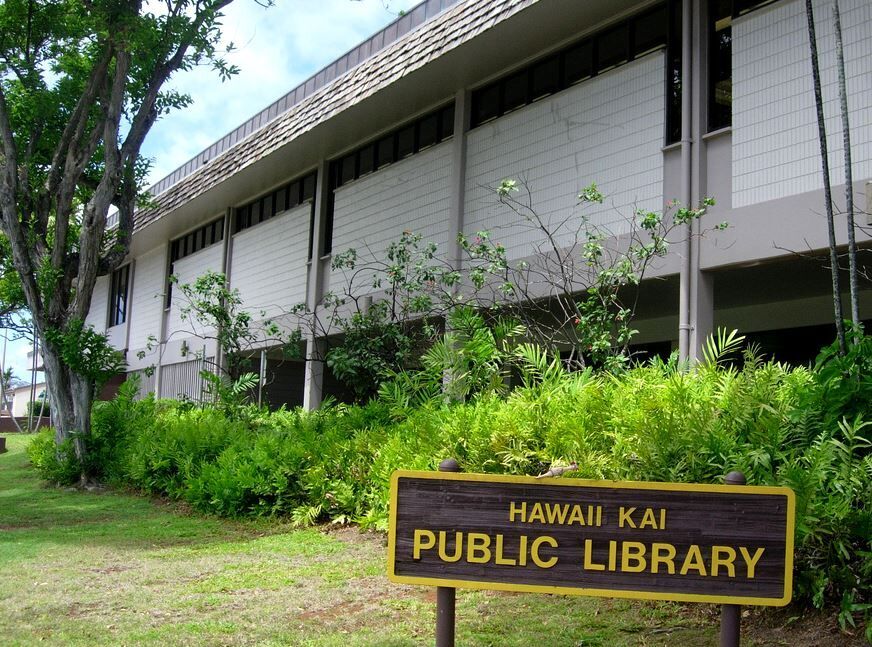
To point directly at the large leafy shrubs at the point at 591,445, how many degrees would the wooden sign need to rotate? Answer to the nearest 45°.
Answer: approximately 180°

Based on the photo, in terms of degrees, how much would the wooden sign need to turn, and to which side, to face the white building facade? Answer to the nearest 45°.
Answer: approximately 180°

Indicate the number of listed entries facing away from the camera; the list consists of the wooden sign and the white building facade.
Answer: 0

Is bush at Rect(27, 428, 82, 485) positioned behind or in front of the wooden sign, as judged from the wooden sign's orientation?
behind

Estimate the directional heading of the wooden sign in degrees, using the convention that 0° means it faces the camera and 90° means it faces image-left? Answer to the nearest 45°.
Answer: approximately 0°

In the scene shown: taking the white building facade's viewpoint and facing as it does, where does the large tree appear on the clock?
The large tree is roughly at 2 o'clock from the white building facade.

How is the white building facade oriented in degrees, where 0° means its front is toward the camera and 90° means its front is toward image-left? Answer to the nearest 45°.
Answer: approximately 45°
